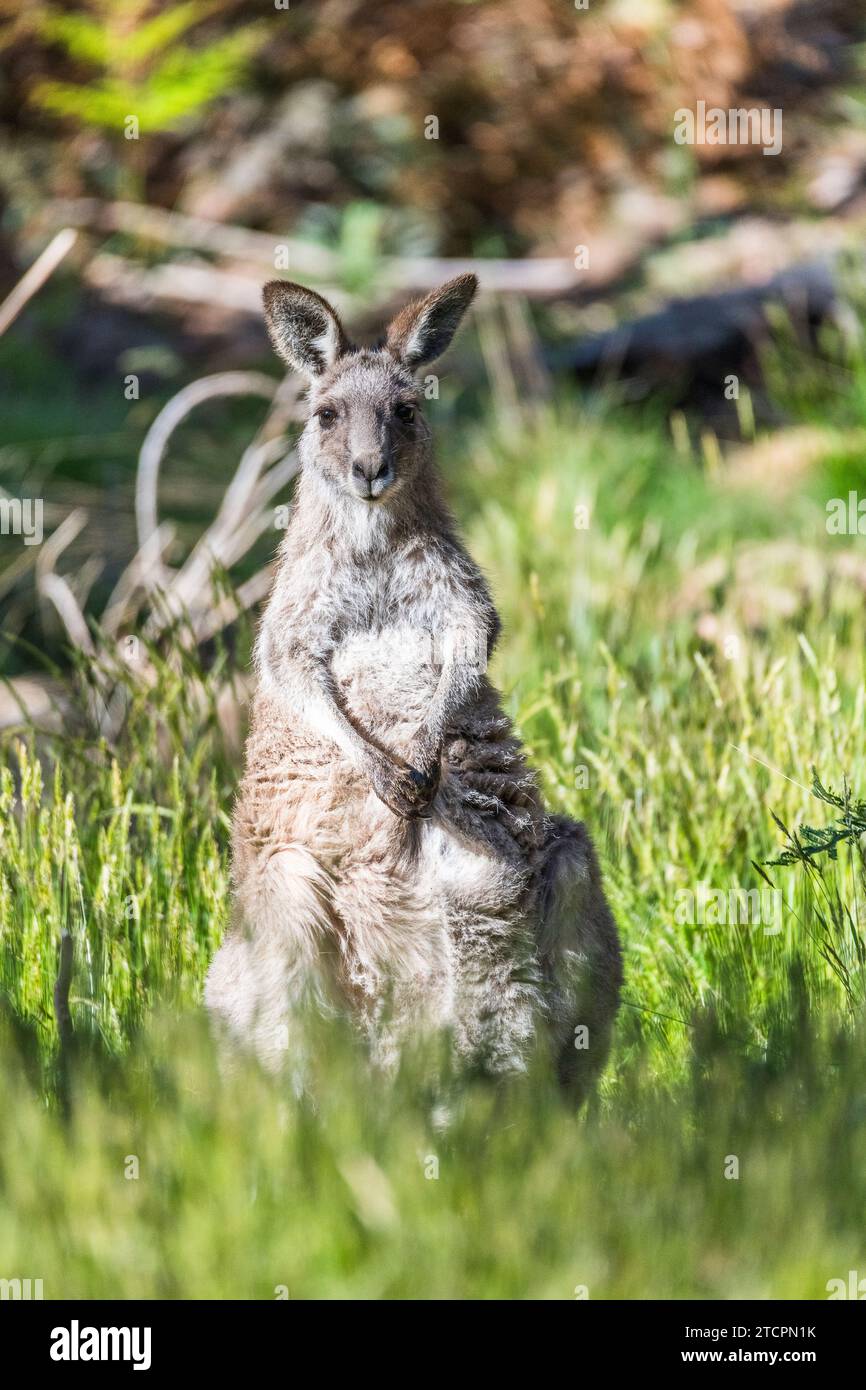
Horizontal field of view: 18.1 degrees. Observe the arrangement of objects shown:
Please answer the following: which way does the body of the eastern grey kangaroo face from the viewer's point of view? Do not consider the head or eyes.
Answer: toward the camera
